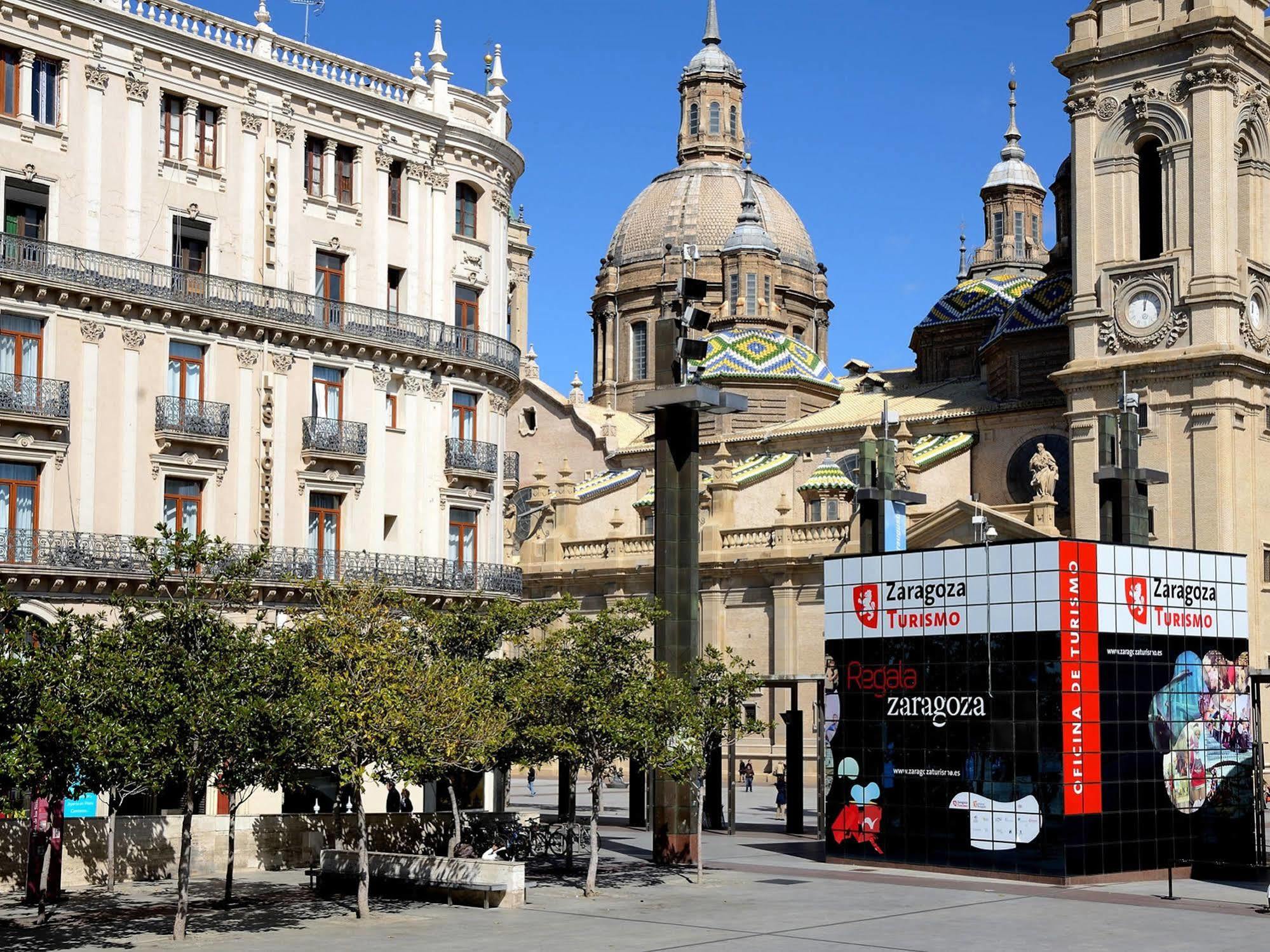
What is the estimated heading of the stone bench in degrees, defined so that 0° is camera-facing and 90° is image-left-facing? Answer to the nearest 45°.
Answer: approximately 45°

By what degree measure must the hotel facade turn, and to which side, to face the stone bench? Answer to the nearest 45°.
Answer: approximately 45° to its right

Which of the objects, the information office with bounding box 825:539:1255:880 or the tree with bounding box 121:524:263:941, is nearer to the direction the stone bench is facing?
the tree

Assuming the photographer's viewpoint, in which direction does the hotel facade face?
facing the viewer and to the right of the viewer

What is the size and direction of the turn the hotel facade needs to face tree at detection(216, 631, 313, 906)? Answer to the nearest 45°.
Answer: approximately 45° to its right

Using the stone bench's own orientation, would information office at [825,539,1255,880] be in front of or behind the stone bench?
behind

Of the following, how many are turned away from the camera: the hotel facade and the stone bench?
0

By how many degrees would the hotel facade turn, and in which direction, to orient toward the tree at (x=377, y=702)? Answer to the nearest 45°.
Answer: approximately 45° to its right

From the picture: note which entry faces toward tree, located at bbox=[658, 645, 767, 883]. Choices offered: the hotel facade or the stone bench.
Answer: the hotel facade

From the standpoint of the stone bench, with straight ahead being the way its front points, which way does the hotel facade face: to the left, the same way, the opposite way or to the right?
to the left

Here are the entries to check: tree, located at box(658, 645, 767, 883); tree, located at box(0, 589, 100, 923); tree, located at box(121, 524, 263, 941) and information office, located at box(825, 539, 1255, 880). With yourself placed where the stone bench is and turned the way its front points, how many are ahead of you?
2
